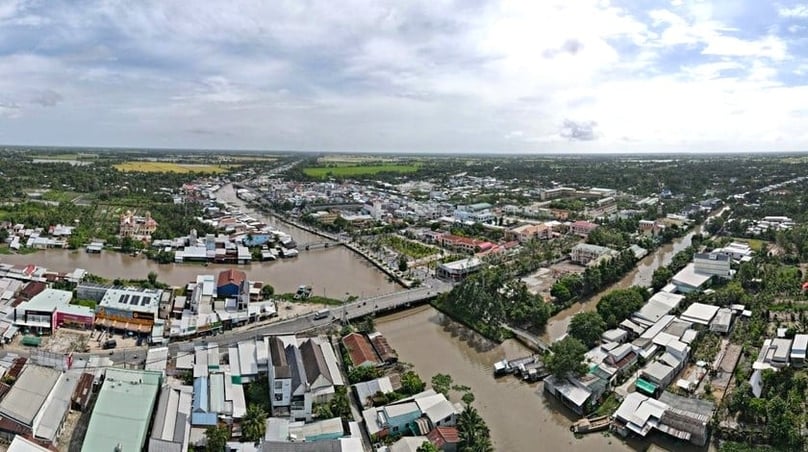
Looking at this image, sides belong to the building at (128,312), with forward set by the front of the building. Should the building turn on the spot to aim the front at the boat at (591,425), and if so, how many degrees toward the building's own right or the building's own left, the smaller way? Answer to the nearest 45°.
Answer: approximately 45° to the building's own left

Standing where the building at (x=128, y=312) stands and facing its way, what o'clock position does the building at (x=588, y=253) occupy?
the building at (x=588, y=253) is roughly at 9 o'clock from the building at (x=128, y=312).

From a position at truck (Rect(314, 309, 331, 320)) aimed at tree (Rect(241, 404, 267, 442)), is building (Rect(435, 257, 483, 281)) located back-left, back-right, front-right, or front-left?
back-left

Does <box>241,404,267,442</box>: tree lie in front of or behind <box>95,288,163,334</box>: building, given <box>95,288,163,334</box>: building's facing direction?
in front

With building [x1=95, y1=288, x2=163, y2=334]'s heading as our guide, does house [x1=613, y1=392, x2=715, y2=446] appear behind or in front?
in front

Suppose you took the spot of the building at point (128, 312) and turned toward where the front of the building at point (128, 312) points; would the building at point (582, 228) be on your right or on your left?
on your left

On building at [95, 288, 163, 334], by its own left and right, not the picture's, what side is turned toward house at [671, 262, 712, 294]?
left

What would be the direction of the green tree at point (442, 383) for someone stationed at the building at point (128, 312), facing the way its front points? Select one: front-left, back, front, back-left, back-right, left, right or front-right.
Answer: front-left

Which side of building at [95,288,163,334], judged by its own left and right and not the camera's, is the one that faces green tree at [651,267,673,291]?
left

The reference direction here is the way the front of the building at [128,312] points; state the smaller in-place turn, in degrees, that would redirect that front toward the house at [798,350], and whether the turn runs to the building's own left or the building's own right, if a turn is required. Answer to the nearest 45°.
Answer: approximately 45° to the building's own left

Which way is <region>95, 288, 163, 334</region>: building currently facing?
toward the camera

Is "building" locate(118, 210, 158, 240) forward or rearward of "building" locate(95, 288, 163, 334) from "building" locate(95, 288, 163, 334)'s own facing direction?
rearward
